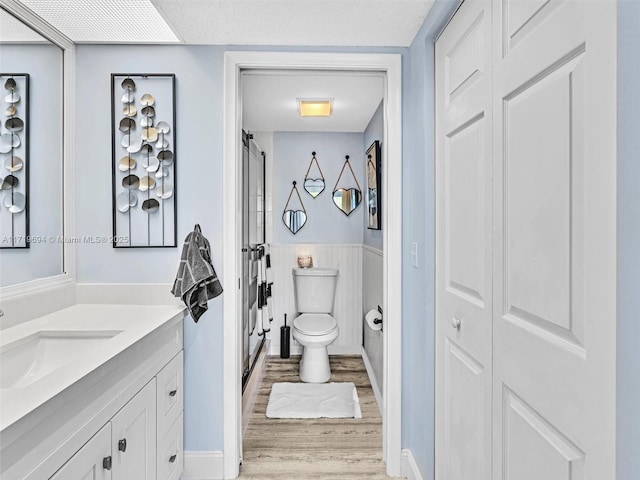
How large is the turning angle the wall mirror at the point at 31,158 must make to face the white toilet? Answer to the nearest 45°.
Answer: approximately 45° to its left

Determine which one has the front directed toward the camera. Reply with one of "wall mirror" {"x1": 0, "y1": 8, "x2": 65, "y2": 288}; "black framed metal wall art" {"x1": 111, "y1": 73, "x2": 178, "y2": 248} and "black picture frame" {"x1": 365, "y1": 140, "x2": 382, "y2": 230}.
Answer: "black framed metal wall art" {"x1": 111, "y1": 73, "x2": 178, "y2": 248}

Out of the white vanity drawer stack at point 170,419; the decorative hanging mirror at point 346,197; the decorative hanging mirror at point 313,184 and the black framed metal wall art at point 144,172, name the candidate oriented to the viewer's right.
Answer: the white vanity drawer stack

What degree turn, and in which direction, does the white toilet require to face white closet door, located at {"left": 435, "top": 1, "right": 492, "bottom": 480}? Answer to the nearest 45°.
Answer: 0° — it already faces it

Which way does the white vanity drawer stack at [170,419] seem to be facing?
to the viewer's right

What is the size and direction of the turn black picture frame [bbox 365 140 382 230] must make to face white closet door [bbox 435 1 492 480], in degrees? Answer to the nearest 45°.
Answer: approximately 90° to its left

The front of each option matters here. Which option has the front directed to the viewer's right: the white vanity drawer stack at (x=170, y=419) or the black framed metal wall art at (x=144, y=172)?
the white vanity drawer stack

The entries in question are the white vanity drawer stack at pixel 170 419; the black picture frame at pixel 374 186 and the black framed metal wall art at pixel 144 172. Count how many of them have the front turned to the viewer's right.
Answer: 1

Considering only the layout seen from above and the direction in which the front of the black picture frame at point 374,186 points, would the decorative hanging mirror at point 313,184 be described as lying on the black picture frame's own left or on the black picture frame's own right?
on the black picture frame's own right

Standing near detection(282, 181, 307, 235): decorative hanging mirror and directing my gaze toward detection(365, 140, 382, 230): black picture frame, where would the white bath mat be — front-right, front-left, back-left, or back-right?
front-right

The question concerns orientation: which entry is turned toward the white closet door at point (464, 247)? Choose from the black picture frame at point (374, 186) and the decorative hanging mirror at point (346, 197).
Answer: the decorative hanging mirror

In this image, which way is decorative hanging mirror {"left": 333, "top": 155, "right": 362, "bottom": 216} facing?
toward the camera

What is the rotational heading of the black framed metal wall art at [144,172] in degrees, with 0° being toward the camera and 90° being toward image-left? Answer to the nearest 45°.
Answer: approximately 0°
